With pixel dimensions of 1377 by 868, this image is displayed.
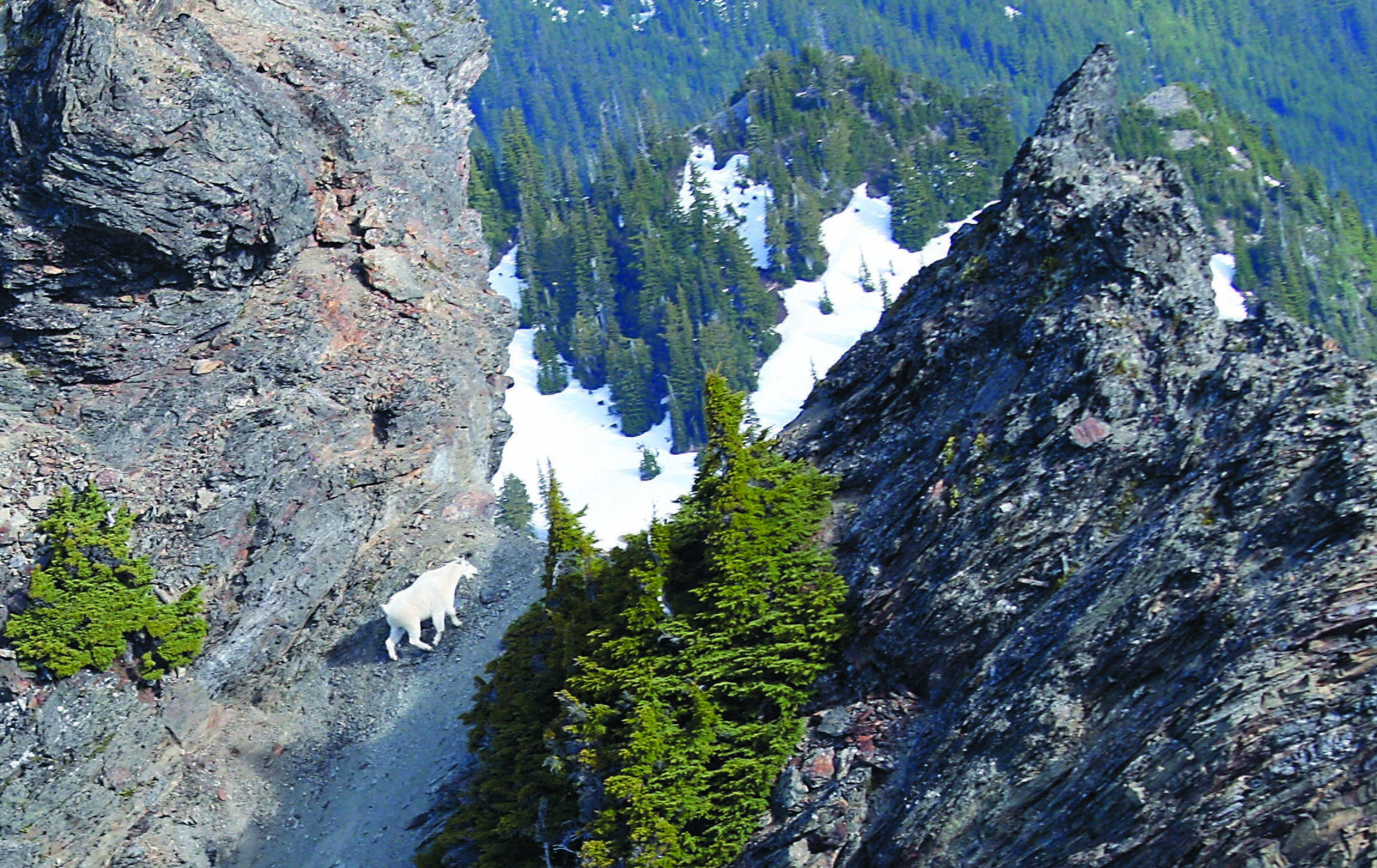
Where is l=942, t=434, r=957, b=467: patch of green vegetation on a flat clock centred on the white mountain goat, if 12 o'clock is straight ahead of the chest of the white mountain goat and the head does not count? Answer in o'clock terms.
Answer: The patch of green vegetation is roughly at 12 o'clock from the white mountain goat.

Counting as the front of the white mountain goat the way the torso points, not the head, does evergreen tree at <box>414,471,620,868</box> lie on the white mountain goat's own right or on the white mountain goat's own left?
on the white mountain goat's own right

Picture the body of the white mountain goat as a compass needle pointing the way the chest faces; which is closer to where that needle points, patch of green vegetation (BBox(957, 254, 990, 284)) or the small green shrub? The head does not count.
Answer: the patch of green vegetation

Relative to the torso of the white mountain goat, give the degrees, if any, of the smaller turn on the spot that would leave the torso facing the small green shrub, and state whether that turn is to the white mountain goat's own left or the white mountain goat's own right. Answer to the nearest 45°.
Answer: approximately 180°

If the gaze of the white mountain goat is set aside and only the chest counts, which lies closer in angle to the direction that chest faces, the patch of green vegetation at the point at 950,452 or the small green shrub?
the patch of green vegetation

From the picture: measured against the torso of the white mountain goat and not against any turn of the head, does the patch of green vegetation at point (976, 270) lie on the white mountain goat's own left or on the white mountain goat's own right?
on the white mountain goat's own right

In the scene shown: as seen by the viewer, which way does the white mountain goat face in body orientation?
to the viewer's right
